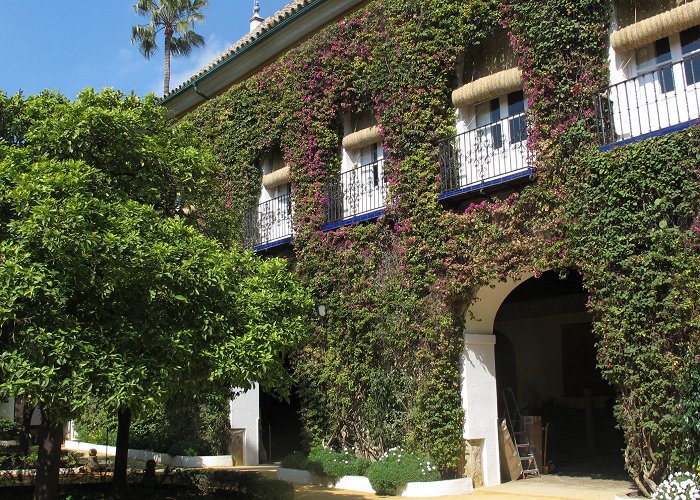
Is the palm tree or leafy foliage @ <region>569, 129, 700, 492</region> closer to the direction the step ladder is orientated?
the leafy foliage

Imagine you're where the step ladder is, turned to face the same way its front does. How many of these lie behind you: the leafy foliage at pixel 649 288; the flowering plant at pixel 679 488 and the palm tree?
1

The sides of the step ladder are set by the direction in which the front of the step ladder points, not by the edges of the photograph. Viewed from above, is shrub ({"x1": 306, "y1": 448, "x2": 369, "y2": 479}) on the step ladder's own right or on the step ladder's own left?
on the step ladder's own right

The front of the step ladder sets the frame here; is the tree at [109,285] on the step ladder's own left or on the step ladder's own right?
on the step ladder's own right

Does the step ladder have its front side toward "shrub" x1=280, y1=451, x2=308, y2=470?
no

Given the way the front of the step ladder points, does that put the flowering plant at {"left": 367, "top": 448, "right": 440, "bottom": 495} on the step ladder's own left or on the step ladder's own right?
on the step ladder's own right

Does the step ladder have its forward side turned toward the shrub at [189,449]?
no

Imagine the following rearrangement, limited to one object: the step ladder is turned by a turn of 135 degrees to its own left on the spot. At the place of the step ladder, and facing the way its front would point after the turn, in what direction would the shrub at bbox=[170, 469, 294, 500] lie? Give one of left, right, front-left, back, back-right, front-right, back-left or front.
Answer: back-left
